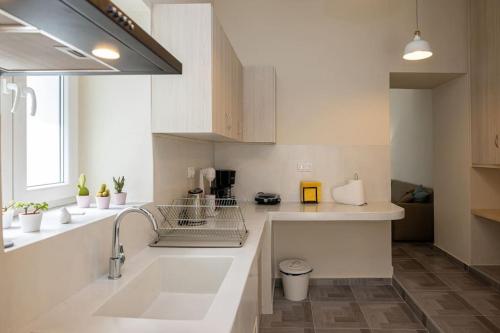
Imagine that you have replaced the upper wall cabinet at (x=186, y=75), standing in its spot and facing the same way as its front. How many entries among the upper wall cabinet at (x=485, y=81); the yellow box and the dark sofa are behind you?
0

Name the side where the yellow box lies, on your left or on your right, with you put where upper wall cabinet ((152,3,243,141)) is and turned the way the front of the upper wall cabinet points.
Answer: on your left

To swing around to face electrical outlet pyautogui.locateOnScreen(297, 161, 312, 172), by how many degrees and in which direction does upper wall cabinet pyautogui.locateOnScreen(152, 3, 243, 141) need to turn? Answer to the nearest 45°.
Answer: approximately 45° to its left

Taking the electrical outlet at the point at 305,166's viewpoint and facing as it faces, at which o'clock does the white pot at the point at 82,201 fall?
The white pot is roughly at 1 o'clock from the electrical outlet.

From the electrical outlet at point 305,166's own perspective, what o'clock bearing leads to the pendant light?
The pendant light is roughly at 10 o'clock from the electrical outlet.

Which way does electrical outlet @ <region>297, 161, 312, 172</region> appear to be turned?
toward the camera

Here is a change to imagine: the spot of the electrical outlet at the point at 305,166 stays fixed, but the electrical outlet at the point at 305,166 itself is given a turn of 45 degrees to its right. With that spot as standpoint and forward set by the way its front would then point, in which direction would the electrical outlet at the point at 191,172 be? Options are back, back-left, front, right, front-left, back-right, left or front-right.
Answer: front

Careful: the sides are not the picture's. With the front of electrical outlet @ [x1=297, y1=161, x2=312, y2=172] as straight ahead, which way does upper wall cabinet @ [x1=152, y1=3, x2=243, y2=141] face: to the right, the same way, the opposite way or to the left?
to the left

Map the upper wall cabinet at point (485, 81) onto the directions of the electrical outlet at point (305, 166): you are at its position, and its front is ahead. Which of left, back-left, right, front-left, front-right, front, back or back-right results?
left

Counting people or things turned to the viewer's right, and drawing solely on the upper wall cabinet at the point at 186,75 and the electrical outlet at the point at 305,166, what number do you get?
1

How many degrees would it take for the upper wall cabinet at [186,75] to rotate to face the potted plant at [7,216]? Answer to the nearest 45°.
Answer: approximately 135° to its right

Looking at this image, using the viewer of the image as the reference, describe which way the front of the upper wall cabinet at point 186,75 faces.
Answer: facing to the right of the viewer

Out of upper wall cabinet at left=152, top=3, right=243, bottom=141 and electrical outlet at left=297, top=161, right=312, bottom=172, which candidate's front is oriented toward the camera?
the electrical outlet

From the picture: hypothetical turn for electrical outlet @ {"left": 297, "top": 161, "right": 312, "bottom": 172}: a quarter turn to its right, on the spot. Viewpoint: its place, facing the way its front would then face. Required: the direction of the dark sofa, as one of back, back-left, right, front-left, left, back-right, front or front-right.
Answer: back-right

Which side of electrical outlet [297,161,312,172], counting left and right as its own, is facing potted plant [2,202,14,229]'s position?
front
